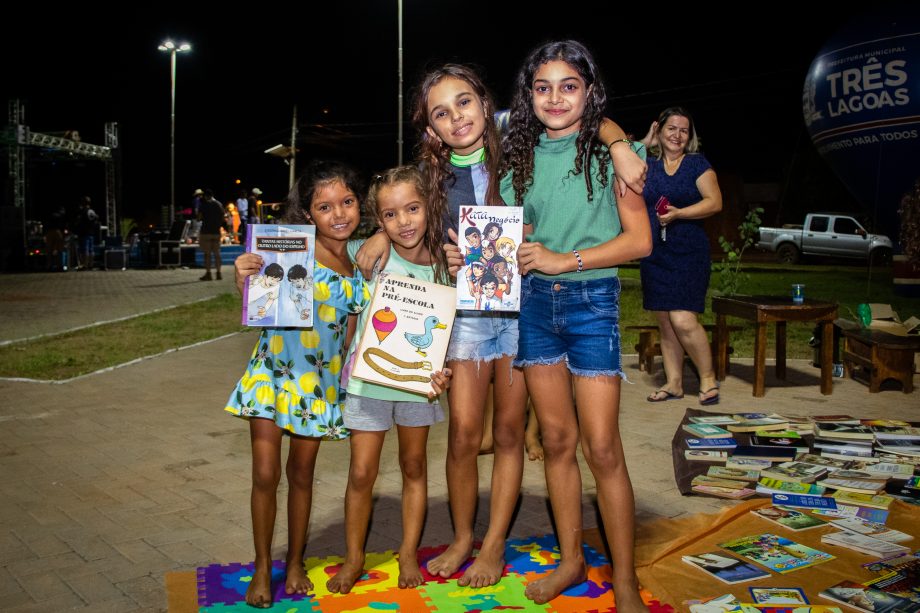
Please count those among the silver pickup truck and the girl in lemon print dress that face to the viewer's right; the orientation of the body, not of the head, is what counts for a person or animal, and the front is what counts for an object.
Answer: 1

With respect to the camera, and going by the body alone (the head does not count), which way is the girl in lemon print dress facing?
toward the camera

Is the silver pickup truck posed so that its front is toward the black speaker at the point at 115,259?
no

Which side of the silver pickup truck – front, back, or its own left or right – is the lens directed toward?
right

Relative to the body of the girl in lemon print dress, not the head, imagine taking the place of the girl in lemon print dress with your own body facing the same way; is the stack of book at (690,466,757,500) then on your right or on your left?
on your left

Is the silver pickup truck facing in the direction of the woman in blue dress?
no

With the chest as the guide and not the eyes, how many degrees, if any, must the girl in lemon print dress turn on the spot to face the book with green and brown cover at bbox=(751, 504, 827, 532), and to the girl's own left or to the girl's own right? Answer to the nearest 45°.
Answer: approximately 90° to the girl's own left

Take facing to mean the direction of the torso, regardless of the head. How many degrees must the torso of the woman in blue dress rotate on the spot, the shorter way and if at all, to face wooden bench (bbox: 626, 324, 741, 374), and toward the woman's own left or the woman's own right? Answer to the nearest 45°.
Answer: approximately 135° to the woman's own right

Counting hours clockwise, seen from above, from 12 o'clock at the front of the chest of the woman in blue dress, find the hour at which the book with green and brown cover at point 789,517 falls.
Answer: The book with green and brown cover is roughly at 10 o'clock from the woman in blue dress.

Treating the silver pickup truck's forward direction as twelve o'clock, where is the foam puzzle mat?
The foam puzzle mat is roughly at 3 o'clock from the silver pickup truck.

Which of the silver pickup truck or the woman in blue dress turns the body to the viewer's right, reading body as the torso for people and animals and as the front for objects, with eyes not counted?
the silver pickup truck

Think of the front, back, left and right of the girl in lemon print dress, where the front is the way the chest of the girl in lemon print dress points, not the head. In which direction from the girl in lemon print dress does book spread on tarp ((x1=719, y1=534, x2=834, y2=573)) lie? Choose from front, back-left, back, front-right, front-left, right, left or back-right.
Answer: left

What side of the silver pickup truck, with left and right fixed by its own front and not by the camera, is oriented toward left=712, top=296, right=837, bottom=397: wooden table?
right

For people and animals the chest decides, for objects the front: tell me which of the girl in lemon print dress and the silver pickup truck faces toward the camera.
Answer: the girl in lemon print dress

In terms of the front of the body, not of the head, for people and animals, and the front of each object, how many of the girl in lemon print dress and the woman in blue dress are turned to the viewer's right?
0

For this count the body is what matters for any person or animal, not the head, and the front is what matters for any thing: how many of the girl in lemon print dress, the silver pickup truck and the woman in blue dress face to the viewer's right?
1

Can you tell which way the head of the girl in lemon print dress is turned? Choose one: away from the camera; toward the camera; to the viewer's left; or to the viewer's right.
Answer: toward the camera

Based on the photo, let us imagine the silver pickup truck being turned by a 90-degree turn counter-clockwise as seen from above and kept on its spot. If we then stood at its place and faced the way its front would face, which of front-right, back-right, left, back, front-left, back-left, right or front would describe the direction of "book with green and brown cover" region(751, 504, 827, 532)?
back

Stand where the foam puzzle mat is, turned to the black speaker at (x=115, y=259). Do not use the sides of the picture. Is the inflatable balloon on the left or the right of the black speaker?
right

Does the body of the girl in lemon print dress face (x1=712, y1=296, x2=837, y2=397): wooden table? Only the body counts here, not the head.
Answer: no

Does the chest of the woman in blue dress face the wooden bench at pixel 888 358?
no
